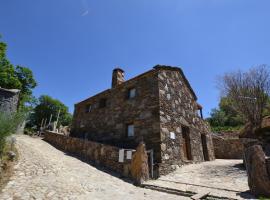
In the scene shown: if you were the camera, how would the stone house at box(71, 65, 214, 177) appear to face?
facing the viewer and to the right of the viewer

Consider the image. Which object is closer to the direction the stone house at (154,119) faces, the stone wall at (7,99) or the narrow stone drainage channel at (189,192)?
the narrow stone drainage channel

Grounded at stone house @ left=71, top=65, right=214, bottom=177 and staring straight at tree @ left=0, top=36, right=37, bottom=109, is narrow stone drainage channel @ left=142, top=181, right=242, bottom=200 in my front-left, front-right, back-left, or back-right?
back-left

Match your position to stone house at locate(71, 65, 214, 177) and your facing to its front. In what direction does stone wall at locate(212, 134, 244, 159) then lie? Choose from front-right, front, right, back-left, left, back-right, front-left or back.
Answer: left

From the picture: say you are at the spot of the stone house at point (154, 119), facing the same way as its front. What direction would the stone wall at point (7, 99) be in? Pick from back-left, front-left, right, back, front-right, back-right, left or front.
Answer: back-right

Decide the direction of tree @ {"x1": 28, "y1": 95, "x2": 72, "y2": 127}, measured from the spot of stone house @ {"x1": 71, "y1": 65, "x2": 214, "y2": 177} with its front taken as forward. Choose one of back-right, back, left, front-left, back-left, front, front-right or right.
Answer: back

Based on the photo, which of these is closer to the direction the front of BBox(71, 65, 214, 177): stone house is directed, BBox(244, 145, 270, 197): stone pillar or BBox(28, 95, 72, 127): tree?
the stone pillar

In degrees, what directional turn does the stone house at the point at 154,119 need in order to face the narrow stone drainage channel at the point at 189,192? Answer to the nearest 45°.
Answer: approximately 45° to its right

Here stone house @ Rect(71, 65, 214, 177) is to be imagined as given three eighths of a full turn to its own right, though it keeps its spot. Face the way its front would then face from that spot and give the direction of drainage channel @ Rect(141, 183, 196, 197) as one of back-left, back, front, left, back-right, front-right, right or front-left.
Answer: left

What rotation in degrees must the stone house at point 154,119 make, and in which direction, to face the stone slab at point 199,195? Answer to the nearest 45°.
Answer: approximately 45° to its right

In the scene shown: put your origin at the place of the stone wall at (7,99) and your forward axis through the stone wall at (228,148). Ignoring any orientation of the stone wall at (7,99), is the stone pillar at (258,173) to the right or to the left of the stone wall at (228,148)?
right

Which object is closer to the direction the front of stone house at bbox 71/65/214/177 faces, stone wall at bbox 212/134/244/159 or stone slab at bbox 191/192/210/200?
the stone slab
